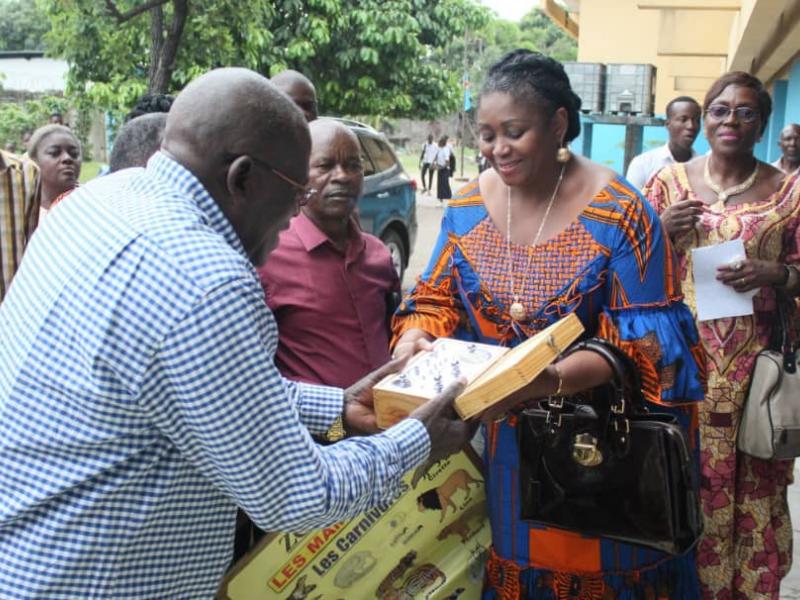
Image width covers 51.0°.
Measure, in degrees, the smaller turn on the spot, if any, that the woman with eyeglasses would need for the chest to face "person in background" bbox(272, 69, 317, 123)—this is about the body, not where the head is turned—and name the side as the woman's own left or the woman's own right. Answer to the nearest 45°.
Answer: approximately 90° to the woman's own right

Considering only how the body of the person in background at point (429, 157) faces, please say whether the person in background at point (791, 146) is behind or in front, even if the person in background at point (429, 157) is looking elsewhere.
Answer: in front

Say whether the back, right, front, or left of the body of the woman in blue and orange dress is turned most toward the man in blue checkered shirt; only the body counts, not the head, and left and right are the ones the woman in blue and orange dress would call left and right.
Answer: front

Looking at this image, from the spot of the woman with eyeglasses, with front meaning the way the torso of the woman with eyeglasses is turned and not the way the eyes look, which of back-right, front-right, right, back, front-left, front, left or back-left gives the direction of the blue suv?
back-right

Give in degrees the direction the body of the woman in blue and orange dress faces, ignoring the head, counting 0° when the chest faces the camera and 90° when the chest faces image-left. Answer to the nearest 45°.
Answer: approximately 45°

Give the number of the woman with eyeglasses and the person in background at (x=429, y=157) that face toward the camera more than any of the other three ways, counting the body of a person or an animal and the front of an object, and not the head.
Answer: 2
